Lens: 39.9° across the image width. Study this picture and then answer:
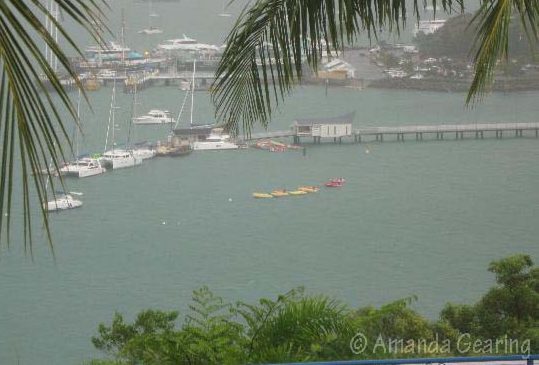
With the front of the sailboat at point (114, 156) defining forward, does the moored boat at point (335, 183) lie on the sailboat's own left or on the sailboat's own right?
on the sailboat's own left

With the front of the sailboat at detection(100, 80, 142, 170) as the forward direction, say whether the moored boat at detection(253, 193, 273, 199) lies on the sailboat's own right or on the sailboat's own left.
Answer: on the sailboat's own left

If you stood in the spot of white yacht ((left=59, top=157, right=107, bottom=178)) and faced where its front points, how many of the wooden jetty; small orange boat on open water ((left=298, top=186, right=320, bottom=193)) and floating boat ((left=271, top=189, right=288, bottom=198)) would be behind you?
3

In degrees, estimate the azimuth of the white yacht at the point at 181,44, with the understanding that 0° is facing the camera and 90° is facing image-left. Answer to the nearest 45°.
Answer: approximately 90°

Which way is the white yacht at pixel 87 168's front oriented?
to the viewer's left

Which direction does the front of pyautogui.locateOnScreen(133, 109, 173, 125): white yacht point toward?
to the viewer's left
